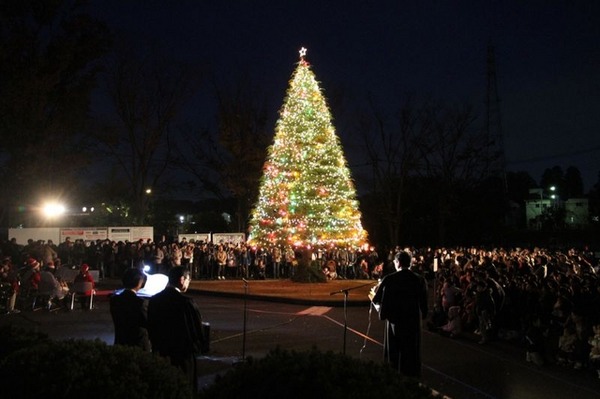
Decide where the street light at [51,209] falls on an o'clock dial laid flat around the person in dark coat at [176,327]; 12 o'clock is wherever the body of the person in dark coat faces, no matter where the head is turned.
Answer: The street light is roughly at 10 o'clock from the person in dark coat.

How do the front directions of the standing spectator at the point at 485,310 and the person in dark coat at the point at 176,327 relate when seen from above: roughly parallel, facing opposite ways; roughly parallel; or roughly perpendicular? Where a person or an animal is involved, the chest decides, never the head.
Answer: roughly perpendicular

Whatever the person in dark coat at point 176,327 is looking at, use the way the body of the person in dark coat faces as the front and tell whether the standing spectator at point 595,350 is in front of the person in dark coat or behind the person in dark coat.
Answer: in front

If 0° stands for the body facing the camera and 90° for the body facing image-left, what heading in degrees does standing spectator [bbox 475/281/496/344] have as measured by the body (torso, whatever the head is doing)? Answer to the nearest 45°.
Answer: approximately 90°

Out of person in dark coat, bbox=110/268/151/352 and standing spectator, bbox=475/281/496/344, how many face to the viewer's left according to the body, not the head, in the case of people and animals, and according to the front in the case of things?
1

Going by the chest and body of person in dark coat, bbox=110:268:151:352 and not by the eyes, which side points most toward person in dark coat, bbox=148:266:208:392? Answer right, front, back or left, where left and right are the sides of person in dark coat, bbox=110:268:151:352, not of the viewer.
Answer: right

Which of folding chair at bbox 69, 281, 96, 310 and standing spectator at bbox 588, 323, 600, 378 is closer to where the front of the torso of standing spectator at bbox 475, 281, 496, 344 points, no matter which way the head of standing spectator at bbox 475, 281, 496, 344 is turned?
the folding chair

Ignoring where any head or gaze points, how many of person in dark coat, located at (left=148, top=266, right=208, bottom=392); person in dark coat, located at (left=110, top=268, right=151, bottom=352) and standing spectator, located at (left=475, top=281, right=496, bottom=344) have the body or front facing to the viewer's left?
1

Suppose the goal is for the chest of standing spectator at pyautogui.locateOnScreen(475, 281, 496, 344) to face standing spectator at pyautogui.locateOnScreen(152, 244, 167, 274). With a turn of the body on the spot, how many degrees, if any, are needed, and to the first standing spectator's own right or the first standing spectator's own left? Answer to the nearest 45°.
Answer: approximately 45° to the first standing spectator's own right

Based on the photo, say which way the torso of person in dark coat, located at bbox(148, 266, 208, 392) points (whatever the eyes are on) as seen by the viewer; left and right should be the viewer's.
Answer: facing away from the viewer and to the right of the viewer

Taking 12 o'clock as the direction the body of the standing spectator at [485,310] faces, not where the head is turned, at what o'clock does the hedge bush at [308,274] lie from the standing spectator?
The hedge bush is roughly at 2 o'clock from the standing spectator.

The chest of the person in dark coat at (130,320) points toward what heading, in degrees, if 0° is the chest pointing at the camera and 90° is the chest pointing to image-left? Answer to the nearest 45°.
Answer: approximately 225°
